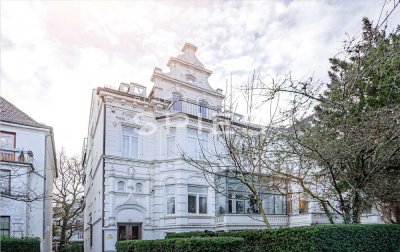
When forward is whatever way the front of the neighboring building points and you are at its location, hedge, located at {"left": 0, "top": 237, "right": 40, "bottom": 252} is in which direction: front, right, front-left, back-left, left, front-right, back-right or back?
front

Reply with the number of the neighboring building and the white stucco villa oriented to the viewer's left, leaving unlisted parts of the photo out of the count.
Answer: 0

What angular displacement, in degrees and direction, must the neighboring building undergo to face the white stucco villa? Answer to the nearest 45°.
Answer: approximately 90° to its left

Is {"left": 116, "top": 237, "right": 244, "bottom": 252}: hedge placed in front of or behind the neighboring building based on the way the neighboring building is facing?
in front

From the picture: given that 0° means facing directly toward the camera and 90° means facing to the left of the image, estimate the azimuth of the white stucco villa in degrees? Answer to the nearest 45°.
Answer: approximately 315°

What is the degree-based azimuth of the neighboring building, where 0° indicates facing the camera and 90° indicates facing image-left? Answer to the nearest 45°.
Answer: approximately 0°

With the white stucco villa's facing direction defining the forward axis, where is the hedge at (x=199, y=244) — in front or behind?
in front
